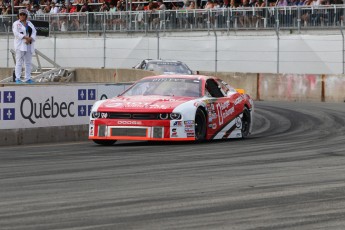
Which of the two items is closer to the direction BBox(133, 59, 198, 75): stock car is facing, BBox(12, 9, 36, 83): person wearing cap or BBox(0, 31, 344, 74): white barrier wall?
the person wearing cap

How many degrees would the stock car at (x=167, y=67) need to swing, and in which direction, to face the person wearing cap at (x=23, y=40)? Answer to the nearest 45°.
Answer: approximately 45° to its right

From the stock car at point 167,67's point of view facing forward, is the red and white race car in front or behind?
in front

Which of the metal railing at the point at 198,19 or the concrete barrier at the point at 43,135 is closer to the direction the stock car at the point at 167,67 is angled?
the concrete barrier

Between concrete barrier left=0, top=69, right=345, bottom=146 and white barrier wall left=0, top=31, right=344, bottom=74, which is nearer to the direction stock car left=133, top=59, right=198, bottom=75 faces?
the concrete barrier
